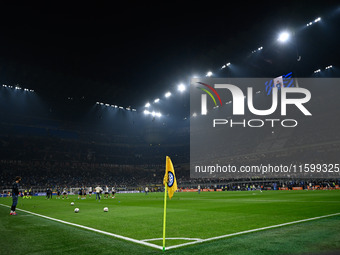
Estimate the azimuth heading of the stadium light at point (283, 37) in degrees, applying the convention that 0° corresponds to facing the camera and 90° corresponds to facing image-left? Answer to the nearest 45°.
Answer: approximately 0°

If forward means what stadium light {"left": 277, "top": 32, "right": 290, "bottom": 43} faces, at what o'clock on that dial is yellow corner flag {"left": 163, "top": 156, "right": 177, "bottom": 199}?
The yellow corner flag is roughly at 12 o'clock from the stadium light.
